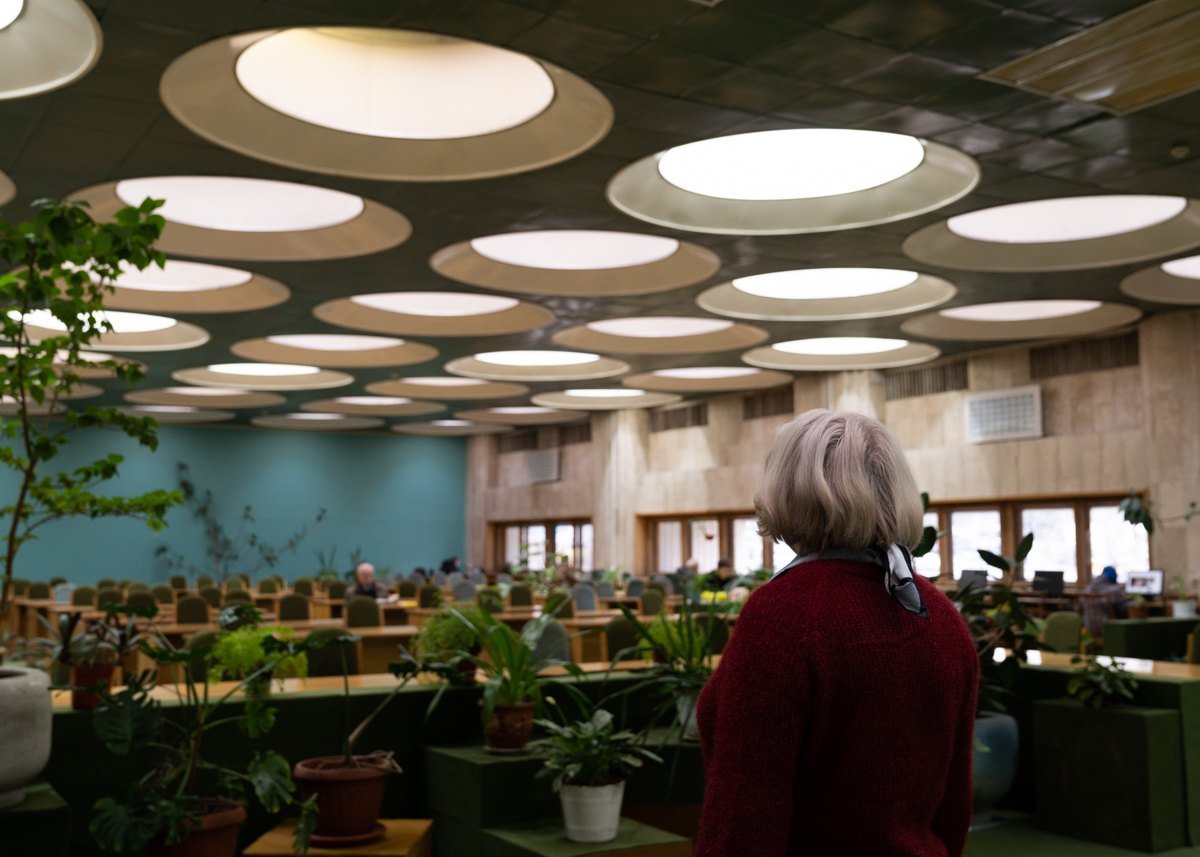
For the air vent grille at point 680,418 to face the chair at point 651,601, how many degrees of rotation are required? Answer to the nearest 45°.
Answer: approximately 45° to its left

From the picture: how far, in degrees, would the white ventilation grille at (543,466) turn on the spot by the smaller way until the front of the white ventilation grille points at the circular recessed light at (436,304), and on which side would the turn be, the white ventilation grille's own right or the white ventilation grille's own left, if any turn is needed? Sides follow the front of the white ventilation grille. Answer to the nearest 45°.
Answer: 0° — it already faces it

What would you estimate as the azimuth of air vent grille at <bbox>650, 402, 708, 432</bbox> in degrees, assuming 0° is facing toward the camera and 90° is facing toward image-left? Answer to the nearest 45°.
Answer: approximately 45°

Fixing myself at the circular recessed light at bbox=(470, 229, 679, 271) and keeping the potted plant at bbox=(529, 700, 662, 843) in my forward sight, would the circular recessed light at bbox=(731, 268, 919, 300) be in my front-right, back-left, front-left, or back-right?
back-left

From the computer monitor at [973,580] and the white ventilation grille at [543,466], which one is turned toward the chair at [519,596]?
the white ventilation grille
